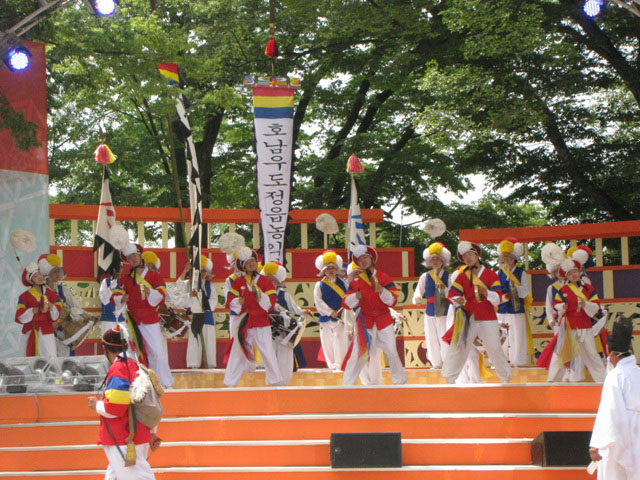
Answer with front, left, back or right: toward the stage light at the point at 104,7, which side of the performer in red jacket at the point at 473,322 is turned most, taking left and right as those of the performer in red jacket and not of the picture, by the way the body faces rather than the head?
right

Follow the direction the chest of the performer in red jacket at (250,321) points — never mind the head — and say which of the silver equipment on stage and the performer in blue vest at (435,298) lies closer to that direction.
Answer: the silver equipment on stage

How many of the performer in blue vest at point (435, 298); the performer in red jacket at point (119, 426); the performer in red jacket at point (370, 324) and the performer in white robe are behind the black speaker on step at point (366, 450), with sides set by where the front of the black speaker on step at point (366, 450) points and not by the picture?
2

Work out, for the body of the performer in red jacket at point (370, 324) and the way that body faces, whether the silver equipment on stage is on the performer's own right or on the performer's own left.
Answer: on the performer's own right

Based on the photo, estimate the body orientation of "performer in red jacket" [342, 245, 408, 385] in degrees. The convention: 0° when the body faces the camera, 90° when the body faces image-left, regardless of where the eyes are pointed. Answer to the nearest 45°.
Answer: approximately 0°

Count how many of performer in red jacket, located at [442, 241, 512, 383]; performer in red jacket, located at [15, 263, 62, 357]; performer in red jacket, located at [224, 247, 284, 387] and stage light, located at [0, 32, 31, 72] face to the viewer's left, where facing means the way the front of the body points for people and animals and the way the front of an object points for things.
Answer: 0

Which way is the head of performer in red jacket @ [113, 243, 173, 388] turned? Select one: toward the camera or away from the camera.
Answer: toward the camera

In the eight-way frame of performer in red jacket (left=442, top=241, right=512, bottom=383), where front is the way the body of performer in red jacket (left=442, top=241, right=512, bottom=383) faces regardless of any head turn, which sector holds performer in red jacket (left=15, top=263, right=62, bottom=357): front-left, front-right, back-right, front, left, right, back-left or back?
right

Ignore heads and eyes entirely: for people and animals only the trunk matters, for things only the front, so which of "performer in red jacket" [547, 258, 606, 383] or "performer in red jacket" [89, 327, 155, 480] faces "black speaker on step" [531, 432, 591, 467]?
"performer in red jacket" [547, 258, 606, 383]

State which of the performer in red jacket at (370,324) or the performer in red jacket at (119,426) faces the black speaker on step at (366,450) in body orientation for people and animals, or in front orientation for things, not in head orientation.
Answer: the performer in red jacket at (370,324)

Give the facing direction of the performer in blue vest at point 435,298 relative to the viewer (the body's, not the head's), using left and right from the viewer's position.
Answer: facing the viewer

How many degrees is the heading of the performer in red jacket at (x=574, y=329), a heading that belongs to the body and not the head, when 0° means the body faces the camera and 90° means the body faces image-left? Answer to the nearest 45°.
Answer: approximately 0°

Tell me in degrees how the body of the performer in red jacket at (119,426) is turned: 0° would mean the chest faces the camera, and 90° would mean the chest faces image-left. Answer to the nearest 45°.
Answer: approximately 90°

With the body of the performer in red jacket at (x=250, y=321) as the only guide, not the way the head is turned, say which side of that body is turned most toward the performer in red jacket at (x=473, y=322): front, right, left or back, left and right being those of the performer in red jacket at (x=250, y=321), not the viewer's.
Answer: left
